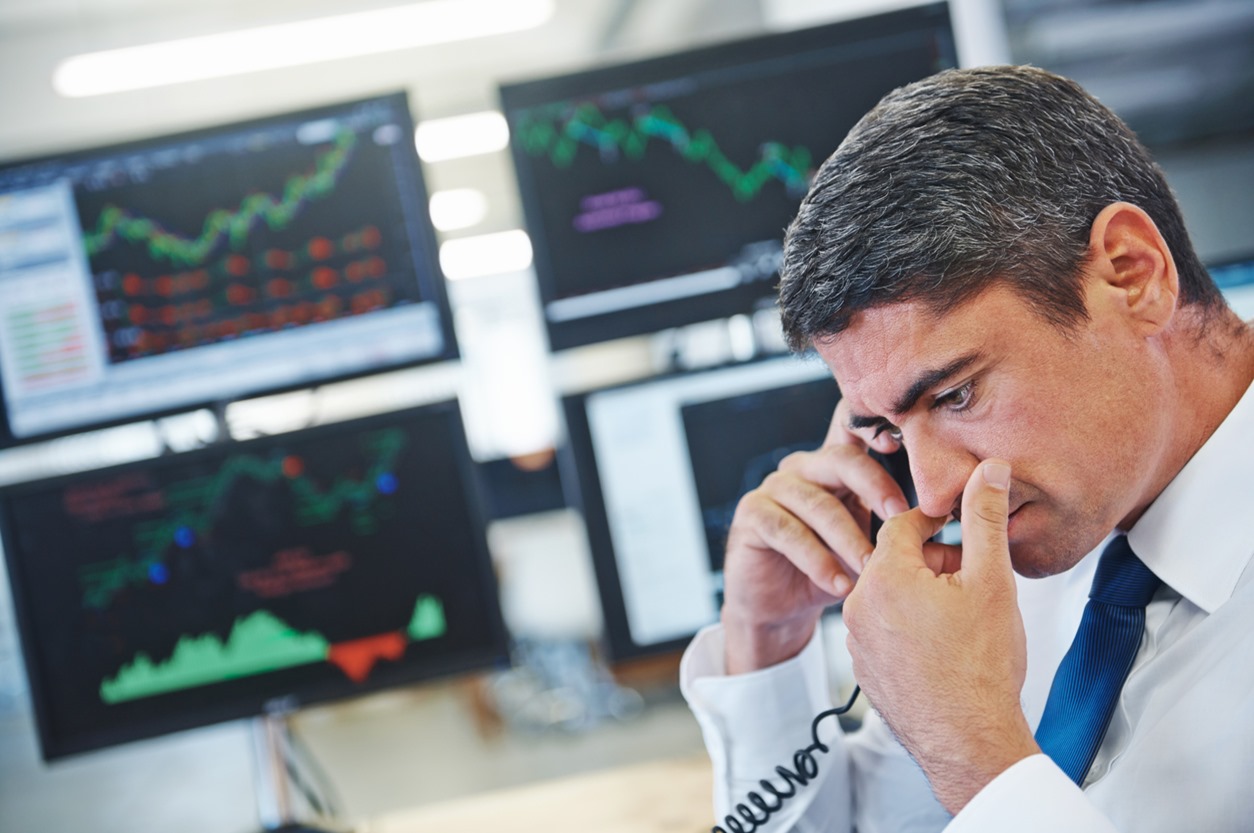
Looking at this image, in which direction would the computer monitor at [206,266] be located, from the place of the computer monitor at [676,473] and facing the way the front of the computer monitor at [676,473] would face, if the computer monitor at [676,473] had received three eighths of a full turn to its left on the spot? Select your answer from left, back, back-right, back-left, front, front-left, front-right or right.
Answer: back-left

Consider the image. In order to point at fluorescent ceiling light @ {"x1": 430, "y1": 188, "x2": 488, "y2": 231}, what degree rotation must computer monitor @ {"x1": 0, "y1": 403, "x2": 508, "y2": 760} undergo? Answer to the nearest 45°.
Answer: approximately 180°

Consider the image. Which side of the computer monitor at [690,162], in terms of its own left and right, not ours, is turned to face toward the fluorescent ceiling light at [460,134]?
back

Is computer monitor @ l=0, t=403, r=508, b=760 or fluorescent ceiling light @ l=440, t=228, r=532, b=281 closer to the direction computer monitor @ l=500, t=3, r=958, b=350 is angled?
the computer monitor

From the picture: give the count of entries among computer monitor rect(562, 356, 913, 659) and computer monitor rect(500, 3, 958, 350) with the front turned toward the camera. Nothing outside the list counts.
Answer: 2

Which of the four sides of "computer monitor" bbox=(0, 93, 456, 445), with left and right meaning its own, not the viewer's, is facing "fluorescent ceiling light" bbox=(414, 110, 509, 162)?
back
